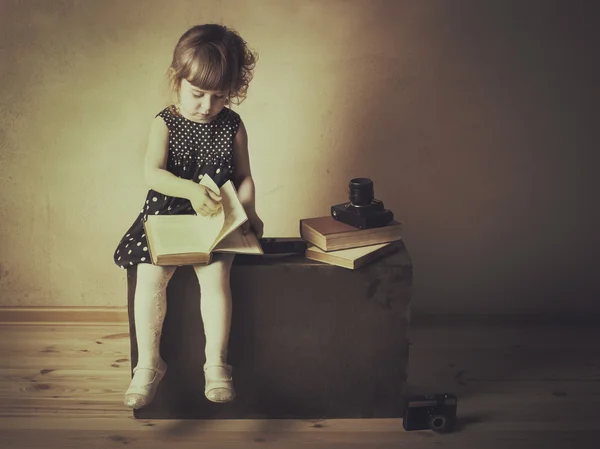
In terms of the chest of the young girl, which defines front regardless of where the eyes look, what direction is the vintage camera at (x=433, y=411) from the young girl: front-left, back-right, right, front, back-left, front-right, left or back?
left

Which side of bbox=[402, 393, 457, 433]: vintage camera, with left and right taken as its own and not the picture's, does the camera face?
front

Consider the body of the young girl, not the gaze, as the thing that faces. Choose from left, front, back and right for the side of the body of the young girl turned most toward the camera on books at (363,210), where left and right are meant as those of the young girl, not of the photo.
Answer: left

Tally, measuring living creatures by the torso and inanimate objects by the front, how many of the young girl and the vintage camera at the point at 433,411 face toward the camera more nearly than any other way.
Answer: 2
